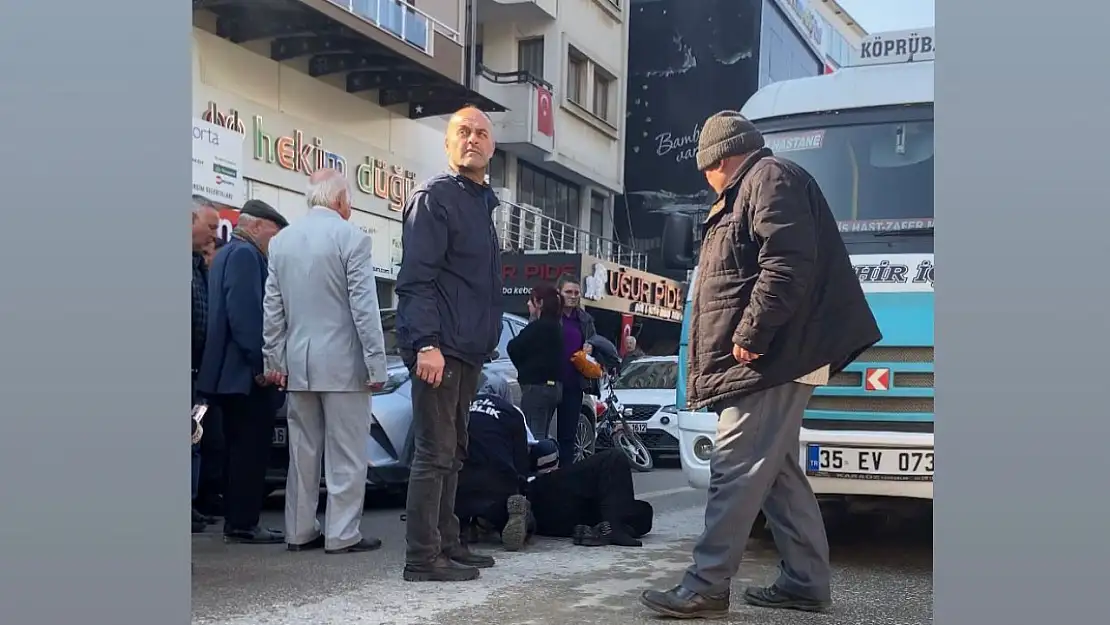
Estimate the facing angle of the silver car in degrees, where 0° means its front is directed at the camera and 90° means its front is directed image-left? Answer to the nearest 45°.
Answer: approximately 45°

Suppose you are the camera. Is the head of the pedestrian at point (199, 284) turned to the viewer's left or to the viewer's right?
to the viewer's right

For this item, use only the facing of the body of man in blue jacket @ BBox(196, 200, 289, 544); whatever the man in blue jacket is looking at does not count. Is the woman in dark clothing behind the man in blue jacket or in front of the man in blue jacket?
in front

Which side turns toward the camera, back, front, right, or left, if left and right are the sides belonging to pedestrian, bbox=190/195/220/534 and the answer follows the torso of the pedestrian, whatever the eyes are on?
right

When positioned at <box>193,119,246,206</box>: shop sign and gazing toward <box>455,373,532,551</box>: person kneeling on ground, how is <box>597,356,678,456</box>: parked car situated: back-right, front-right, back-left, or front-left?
front-left

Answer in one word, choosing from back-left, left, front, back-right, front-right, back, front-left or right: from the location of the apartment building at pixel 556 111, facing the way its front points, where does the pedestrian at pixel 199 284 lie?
front-right

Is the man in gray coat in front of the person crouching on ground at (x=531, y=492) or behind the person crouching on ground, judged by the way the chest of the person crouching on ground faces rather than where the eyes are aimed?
behind

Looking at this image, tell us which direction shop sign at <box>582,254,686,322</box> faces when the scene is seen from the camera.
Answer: facing the viewer and to the right of the viewer

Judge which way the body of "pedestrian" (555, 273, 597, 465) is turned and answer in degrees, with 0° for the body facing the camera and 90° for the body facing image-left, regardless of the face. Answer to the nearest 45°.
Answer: approximately 0°

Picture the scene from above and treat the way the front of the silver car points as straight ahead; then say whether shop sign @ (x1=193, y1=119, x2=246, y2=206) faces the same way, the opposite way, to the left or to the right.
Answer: to the left

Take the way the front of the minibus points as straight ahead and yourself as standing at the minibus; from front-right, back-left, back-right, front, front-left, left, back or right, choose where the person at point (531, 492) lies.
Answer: right

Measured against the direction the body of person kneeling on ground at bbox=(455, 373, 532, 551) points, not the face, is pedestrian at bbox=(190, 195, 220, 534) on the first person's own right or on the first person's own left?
on the first person's own left
